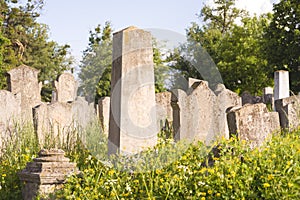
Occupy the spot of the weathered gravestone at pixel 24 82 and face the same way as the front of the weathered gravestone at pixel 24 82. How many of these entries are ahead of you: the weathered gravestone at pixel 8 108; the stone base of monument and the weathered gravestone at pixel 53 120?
3

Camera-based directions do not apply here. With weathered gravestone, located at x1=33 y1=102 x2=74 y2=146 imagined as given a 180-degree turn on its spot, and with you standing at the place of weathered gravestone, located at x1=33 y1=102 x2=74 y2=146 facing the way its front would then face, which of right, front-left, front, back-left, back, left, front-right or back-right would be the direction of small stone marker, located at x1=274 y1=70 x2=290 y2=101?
front-right

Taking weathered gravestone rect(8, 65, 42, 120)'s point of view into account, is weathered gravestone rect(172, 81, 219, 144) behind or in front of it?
in front

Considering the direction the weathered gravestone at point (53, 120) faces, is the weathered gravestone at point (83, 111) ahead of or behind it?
behind

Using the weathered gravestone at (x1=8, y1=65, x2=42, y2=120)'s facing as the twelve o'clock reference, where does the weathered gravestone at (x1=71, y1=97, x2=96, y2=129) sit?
the weathered gravestone at (x1=71, y1=97, x2=96, y2=129) is roughly at 10 o'clock from the weathered gravestone at (x1=8, y1=65, x2=42, y2=120).

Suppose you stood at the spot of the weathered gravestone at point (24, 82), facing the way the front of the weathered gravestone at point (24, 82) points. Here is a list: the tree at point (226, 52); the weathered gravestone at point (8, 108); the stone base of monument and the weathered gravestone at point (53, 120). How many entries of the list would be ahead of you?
3

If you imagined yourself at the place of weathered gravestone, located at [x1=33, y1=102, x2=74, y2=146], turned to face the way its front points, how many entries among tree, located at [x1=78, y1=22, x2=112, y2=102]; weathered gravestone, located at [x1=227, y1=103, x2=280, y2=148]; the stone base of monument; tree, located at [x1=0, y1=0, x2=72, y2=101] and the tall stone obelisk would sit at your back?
2

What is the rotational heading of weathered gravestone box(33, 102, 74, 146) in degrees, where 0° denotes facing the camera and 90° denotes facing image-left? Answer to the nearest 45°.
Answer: approximately 0°

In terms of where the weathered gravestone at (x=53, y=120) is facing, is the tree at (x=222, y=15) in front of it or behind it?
behind

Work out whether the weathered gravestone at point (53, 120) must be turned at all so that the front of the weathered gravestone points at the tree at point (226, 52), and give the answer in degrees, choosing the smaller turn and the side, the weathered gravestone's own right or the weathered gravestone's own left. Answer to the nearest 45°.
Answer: approximately 135° to the weathered gravestone's own left

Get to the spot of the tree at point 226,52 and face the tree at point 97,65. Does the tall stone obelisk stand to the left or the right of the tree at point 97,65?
left

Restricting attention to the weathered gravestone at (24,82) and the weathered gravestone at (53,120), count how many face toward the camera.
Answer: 2

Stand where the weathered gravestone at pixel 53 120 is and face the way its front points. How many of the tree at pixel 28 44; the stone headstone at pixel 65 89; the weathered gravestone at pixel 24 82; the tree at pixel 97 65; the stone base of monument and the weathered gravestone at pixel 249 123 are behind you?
4

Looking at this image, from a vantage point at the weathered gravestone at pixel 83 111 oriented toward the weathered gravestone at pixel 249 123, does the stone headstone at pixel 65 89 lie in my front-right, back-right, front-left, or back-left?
back-left

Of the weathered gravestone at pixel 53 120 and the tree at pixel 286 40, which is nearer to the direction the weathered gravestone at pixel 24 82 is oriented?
the weathered gravestone
